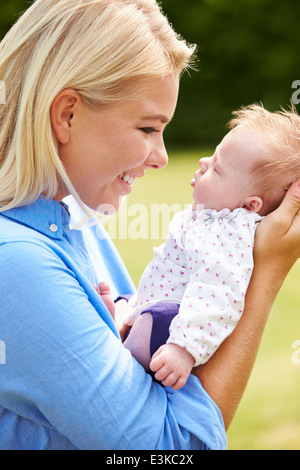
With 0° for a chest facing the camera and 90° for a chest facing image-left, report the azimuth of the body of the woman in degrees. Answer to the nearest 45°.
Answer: approximately 270°

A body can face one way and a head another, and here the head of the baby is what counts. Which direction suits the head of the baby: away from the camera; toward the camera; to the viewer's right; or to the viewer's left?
to the viewer's left

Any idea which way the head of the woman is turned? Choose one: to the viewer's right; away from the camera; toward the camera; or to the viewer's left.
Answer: to the viewer's right
